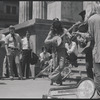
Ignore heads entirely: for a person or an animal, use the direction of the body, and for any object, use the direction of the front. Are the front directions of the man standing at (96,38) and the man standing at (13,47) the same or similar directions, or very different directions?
very different directions

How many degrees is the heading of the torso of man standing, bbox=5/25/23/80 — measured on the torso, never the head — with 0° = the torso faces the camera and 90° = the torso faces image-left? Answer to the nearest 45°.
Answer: approximately 0°

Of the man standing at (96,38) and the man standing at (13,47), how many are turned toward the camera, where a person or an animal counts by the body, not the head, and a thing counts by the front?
1

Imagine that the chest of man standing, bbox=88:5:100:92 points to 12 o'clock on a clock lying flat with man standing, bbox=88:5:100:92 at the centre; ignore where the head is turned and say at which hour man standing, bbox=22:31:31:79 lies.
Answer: man standing, bbox=22:31:31:79 is roughly at 11 o'clock from man standing, bbox=88:5:100:92.

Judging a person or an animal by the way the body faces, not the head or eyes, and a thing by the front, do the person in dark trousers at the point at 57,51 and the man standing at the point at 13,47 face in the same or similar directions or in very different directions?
same or similar directions
